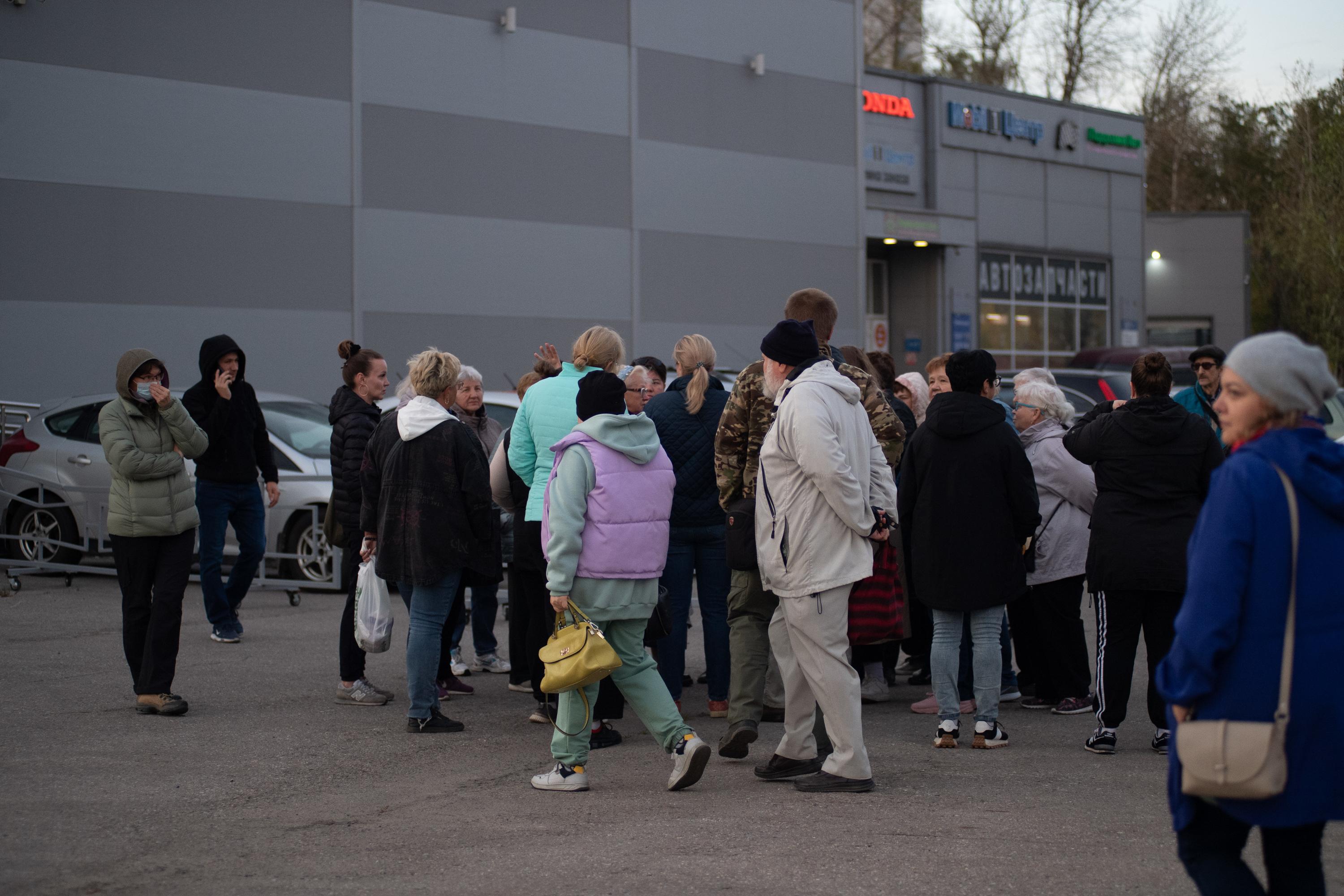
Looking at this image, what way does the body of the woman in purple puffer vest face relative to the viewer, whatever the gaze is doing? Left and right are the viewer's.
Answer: facing away from the viewer and to the left of the viewer

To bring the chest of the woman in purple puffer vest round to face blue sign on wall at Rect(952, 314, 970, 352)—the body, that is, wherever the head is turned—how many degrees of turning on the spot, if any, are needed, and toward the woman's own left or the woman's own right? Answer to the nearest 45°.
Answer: approximately 45° to the woman's own right

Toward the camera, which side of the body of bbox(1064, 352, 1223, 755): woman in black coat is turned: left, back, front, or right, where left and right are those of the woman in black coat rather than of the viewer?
back

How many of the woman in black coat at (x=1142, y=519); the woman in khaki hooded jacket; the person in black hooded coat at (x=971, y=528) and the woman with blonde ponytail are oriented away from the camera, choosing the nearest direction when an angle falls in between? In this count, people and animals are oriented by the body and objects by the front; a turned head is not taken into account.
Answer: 3

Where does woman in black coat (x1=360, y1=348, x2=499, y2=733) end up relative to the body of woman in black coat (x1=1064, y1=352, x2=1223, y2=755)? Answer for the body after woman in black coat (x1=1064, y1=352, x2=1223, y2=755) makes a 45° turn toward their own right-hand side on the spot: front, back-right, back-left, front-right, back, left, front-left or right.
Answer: back-left

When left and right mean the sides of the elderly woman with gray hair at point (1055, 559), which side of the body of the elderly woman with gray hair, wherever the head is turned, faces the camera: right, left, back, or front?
left

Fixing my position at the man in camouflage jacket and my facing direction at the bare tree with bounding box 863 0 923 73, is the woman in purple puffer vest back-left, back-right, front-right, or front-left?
back-left

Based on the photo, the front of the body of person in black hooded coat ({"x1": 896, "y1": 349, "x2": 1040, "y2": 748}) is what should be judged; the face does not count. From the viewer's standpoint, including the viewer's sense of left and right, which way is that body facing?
facing away from the viewer

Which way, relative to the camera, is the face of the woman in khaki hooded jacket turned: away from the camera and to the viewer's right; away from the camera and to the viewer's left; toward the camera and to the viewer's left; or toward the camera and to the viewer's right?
toward the camera and to the viewer's right

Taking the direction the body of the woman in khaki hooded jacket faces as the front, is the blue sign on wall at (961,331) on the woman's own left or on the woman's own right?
on the woman's own left

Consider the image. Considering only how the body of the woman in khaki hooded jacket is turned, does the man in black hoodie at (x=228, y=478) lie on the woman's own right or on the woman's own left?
on the woman's own left

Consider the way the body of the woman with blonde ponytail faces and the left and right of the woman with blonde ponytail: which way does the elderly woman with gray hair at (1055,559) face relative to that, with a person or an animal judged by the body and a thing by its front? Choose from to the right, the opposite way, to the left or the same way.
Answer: to the left

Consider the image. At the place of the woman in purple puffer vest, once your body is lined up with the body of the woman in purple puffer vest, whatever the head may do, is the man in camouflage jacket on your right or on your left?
on your right

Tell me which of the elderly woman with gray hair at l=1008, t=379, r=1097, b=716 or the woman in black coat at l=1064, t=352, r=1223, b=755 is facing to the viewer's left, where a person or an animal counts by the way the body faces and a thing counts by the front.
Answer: the elderly woman with gray hair
